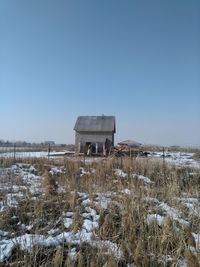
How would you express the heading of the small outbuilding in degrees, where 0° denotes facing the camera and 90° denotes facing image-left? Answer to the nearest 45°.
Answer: approximately 0°
